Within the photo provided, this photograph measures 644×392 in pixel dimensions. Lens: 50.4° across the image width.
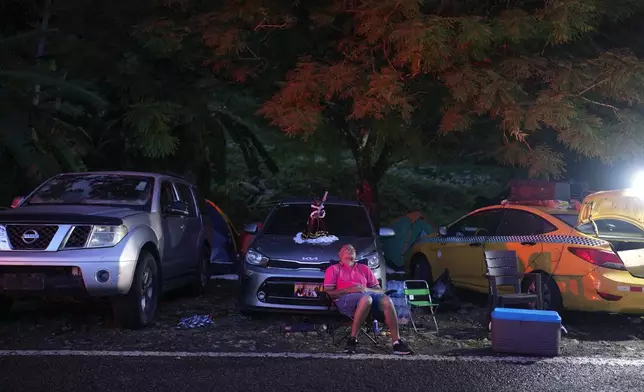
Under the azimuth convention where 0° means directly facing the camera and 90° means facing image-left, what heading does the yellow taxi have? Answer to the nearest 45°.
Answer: approximately 135°

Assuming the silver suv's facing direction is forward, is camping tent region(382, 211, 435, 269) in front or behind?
behind

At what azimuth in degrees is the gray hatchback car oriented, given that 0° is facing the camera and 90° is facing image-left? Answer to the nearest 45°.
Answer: approximately 0°

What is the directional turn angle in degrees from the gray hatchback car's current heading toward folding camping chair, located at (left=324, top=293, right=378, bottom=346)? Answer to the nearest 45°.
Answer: approximately 45° to its left

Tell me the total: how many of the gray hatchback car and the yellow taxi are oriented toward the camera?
1

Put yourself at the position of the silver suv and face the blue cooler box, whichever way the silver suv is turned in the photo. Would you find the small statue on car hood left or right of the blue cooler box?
left

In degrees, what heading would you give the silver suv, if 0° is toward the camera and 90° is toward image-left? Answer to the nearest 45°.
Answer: approximately 45°

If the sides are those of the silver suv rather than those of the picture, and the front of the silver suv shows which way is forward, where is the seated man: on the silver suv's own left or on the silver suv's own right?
on the silver suv's own left

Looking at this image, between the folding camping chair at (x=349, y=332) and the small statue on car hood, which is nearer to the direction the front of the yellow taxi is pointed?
the small statue on car hood
